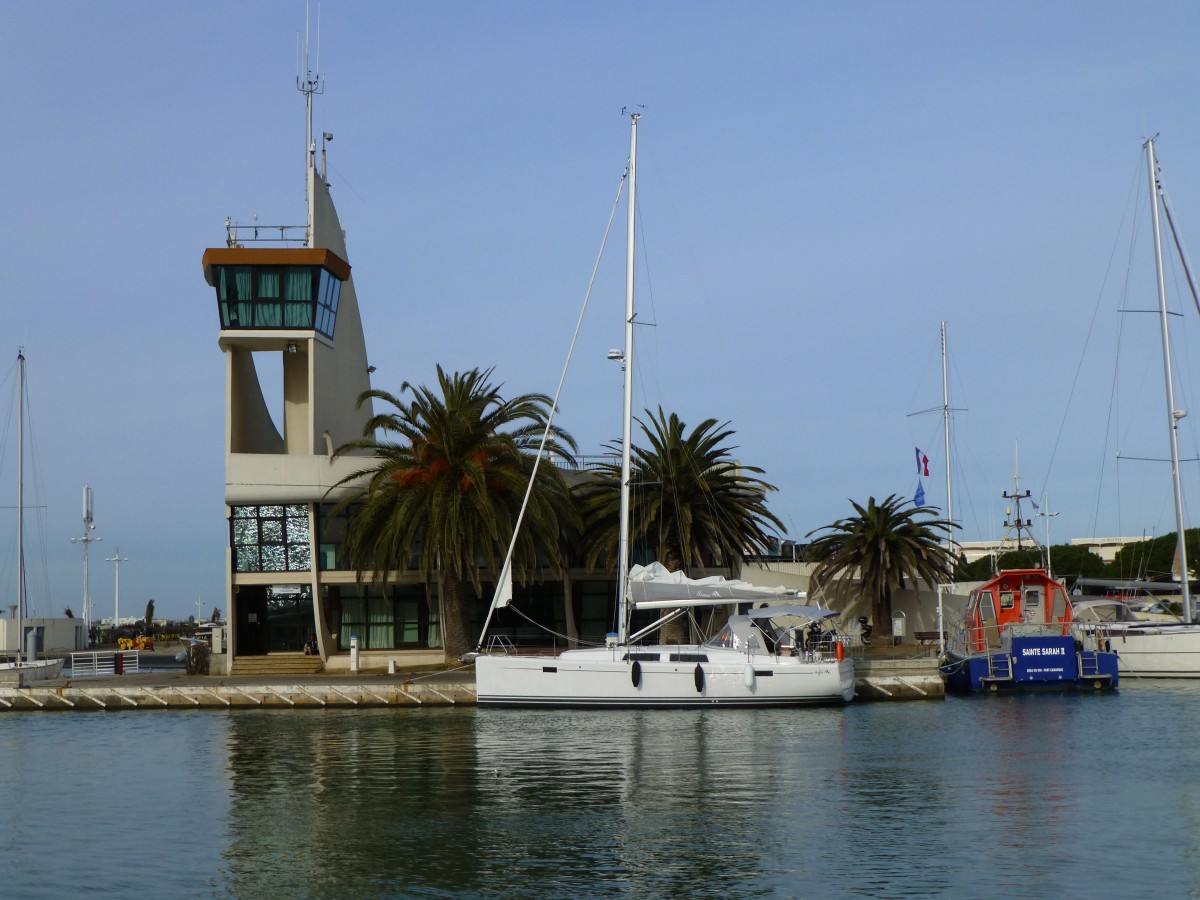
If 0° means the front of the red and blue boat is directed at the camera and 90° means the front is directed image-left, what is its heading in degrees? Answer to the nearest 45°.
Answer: approximately 180°

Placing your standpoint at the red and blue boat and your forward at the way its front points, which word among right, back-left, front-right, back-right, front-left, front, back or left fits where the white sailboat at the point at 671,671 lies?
back-left

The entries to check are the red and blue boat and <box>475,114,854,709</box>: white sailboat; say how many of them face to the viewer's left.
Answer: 1

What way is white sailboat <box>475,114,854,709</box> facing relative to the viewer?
to the viewer's left

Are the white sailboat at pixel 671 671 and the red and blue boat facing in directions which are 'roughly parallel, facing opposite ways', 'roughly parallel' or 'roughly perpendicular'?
roughly perpendicular

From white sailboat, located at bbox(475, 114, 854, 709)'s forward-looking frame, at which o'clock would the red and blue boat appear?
The red and blue boat is roughly at 5 o'clock from the white sailboat.

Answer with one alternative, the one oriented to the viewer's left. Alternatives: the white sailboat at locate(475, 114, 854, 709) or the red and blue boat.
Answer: the white sailboat

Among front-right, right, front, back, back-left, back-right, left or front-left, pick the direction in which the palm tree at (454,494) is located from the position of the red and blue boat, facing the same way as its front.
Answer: left

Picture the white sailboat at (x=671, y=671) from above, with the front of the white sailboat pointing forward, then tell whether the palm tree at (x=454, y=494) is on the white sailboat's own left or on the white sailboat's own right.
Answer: on the white sailboat's own right
